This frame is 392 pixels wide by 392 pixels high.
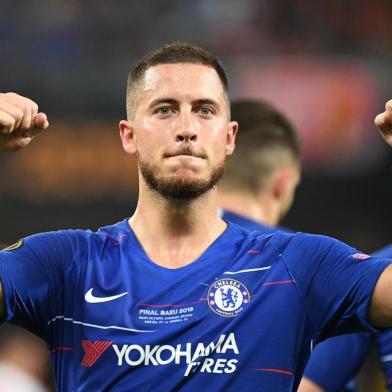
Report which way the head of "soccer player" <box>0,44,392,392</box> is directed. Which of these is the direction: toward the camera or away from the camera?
toward the camera

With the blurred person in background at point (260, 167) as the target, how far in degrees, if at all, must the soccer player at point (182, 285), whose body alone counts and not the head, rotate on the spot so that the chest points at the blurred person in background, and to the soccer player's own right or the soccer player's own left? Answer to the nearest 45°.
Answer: approximately 180°

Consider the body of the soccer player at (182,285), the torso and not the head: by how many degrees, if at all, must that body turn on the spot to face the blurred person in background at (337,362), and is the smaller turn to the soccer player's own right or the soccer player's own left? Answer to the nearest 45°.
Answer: approximately 135° to the soccer player's own left

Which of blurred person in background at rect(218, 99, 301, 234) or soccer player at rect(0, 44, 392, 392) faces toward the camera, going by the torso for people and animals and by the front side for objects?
the soccer player

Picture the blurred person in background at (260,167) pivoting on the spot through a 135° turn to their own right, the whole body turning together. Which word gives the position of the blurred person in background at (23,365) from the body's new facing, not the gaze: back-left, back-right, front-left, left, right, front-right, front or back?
back-right

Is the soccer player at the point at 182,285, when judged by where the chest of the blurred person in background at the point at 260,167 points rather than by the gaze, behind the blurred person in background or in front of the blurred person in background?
behind

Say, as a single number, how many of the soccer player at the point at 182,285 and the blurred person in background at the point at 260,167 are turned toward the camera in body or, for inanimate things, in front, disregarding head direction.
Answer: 1
